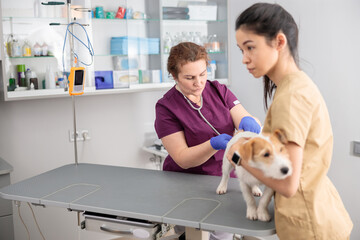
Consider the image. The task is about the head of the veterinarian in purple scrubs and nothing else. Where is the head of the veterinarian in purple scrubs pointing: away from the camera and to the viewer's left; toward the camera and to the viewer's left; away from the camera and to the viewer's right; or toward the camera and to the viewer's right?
toward the camera and to the viewer's right

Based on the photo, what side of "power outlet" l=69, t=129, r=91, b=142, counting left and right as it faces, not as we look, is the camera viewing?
front

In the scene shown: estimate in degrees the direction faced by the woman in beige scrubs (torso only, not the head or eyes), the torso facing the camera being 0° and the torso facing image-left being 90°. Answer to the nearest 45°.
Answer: approximately 90°

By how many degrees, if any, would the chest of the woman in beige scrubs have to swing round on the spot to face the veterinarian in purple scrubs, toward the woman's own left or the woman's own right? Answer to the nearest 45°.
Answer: approximately 45° to the woman's own right

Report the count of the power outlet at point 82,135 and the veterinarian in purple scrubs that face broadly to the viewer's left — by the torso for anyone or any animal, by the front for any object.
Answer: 0

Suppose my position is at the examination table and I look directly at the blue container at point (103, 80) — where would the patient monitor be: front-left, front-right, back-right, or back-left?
front-left

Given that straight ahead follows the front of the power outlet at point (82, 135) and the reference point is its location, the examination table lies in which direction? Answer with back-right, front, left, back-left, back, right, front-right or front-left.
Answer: front

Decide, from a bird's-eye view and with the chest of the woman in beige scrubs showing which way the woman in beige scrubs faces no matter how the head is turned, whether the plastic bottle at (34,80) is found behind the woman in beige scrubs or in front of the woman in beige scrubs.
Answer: in front

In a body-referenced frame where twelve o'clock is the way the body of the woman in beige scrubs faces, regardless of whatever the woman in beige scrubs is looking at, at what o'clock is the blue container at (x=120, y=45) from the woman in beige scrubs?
The blue container is roughly at 2 o'clock from the woman in beige scrubs.

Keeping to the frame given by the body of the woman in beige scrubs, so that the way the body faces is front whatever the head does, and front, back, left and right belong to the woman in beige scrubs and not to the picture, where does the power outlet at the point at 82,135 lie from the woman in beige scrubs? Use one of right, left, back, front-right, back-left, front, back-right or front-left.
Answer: front-right

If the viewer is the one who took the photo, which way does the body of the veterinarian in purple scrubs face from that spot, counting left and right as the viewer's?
facing the viewer and to the right of the viewer

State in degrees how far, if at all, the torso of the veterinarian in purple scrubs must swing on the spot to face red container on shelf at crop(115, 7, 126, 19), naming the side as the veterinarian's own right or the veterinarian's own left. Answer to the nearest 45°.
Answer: approximately 180°

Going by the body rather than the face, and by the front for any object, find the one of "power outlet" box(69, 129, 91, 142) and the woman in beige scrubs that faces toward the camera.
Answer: the power outlet

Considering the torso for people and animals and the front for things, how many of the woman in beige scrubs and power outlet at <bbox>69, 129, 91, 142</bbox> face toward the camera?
1
